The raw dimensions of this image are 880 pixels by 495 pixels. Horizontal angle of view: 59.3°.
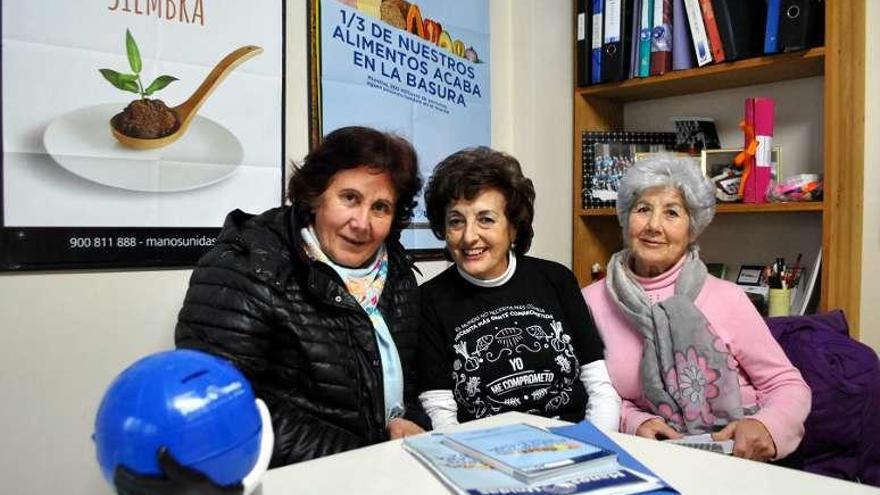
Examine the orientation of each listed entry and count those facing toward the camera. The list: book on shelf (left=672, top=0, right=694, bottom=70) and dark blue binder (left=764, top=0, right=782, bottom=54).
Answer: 2

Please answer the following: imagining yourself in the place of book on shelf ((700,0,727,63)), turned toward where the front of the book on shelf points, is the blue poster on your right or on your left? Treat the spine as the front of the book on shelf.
on your right

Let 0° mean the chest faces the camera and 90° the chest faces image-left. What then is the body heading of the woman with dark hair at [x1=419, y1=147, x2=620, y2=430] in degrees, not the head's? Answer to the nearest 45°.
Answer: approximately 0°

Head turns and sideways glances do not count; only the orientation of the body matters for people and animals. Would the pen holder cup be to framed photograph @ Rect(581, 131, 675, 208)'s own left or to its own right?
on its left
